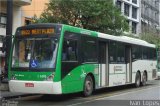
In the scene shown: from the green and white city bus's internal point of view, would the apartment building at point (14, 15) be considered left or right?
on its right

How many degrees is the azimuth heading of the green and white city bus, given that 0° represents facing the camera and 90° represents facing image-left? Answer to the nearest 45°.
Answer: approximately 45°
